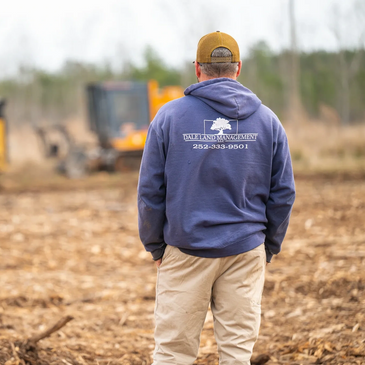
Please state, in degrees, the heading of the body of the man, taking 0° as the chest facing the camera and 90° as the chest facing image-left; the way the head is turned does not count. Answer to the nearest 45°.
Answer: approximately 180°

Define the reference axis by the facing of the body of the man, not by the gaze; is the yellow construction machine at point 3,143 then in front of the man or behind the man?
in front

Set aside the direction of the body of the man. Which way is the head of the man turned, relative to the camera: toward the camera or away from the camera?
away from the camera
